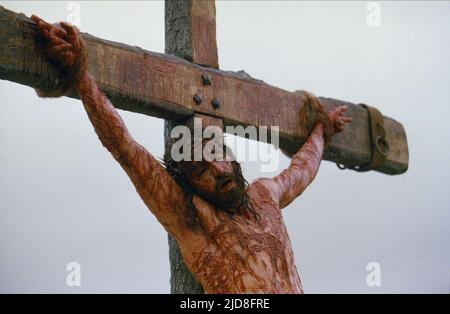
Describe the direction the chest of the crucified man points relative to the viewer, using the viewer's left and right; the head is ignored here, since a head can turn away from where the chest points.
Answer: facing the viewer and to the right of the viewer
